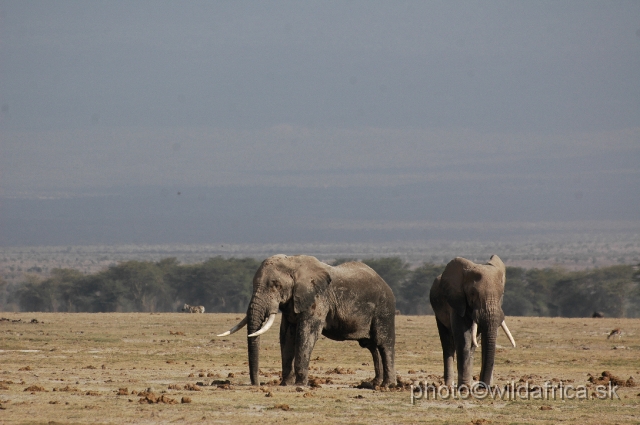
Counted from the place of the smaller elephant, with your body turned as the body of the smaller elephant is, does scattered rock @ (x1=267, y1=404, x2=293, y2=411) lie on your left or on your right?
on your right

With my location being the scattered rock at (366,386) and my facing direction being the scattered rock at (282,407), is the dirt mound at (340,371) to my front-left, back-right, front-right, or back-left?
back-right

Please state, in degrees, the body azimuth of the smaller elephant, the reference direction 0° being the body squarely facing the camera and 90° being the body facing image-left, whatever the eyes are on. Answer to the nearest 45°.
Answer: approximately 315°

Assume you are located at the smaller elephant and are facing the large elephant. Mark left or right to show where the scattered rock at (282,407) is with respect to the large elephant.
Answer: left
